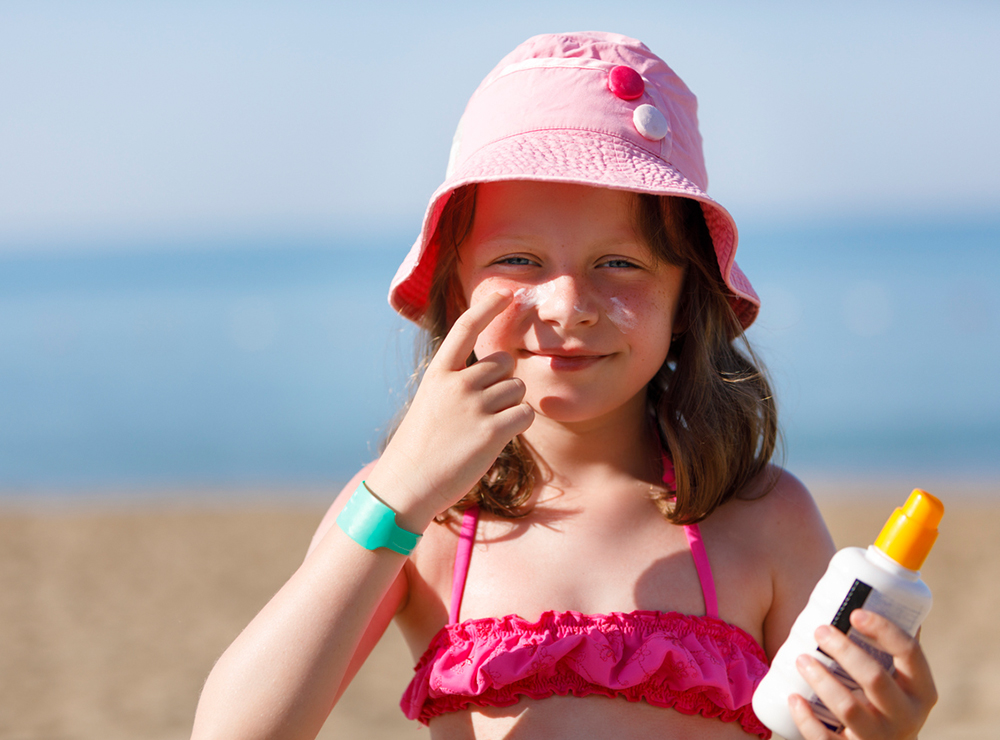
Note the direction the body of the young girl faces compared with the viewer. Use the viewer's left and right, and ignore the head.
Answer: facing the viewer

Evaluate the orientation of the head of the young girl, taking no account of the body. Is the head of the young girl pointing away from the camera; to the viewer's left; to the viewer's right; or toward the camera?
toward the camera
